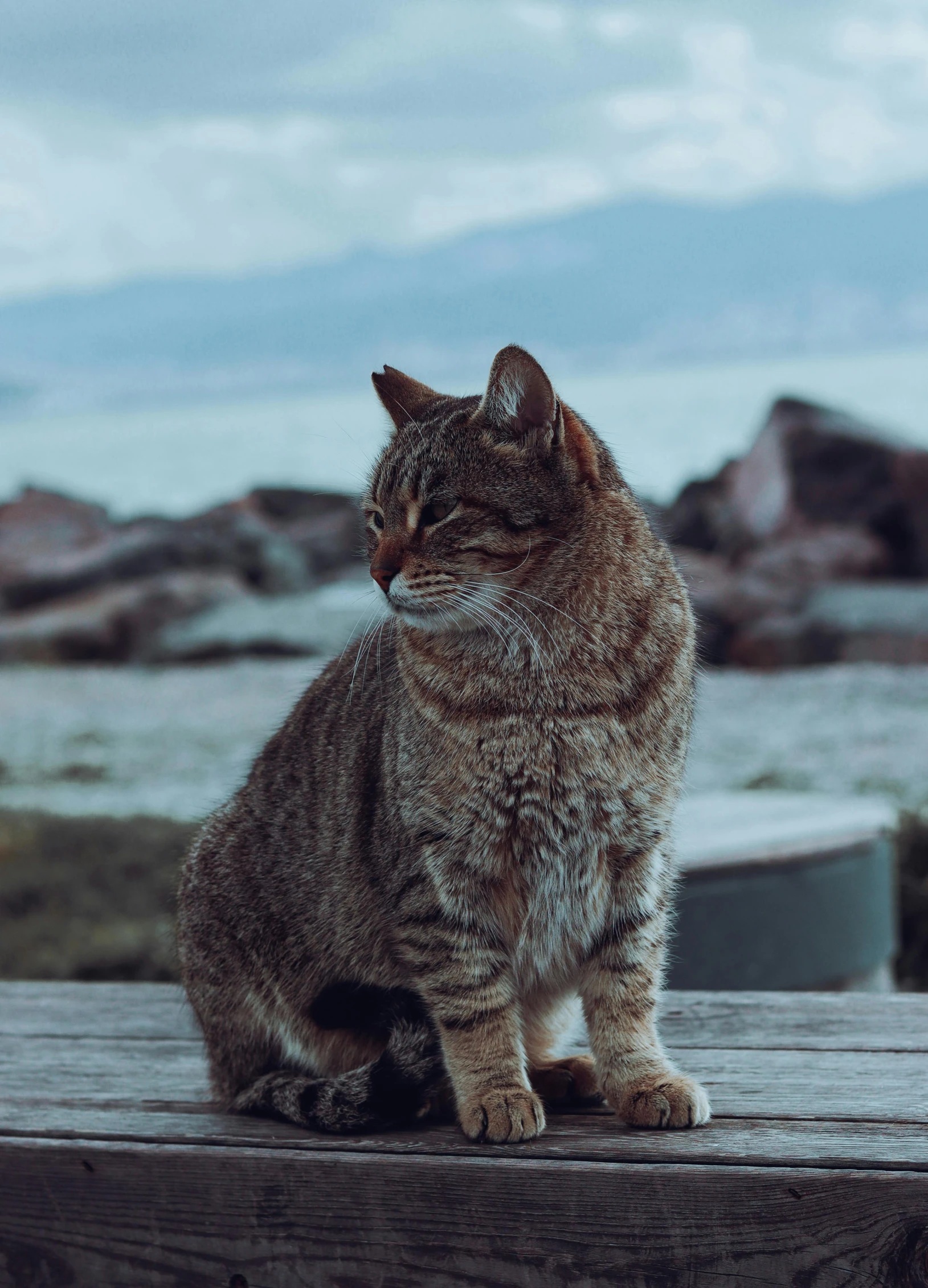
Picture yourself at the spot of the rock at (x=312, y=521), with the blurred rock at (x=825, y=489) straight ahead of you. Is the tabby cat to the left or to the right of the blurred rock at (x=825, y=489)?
right

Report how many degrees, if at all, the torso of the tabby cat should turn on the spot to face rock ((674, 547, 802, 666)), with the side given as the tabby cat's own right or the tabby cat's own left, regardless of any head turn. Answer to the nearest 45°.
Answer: approximately 135° to the tabby cat's own left

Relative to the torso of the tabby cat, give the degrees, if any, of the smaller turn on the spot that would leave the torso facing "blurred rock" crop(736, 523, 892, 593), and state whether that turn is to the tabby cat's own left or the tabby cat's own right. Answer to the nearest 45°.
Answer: approximately 135° to the tabby cat's own left

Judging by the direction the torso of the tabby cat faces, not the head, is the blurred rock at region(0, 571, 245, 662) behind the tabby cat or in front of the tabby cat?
behind

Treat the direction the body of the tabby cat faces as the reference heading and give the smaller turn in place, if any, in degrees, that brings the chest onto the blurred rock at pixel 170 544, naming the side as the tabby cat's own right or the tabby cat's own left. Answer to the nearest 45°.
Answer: approximately 135° to the tabby cat's own left

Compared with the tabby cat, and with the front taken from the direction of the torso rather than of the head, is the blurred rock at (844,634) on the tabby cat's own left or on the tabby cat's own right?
on the tabby cat's own left

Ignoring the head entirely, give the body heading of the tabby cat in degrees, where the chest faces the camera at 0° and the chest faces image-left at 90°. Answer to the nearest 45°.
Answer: approximately 315°

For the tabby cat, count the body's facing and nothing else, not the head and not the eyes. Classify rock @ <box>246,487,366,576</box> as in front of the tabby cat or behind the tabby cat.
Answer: behind

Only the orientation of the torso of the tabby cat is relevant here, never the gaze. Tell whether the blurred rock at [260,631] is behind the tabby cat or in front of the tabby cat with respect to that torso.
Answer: behind
